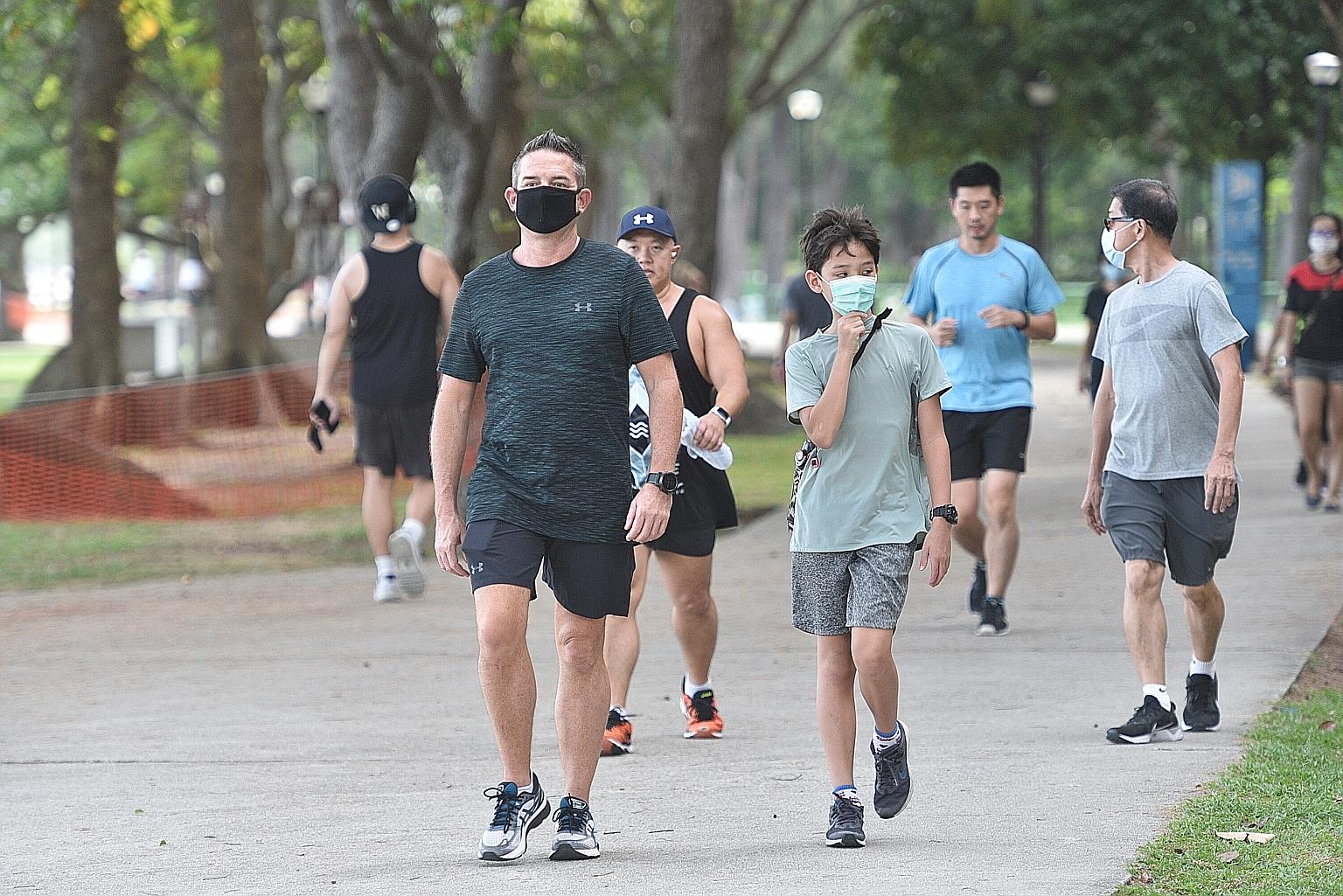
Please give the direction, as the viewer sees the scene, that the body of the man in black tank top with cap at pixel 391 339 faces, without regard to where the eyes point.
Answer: away from the camera

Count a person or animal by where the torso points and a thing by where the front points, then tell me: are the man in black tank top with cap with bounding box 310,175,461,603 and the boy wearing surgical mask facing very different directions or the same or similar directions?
very different directions

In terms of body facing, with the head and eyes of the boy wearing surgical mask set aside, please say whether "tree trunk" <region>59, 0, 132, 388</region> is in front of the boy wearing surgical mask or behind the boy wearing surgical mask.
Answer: behind

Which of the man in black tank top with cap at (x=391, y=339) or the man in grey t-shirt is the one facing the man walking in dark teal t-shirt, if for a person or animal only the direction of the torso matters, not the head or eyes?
the man in grey t-shirt

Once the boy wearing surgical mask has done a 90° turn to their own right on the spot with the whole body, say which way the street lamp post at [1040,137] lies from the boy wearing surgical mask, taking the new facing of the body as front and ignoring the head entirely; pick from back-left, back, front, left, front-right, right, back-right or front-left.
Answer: right

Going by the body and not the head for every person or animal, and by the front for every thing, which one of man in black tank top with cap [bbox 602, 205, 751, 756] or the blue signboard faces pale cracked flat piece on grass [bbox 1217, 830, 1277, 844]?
the blue signboard

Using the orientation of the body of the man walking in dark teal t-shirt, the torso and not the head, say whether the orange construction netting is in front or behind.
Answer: behind

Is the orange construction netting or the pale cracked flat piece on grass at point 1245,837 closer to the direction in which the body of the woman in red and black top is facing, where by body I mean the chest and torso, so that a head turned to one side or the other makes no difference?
the pale cracked flat piece on grass

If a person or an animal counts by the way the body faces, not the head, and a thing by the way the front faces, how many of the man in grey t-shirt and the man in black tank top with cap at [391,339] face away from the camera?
1
